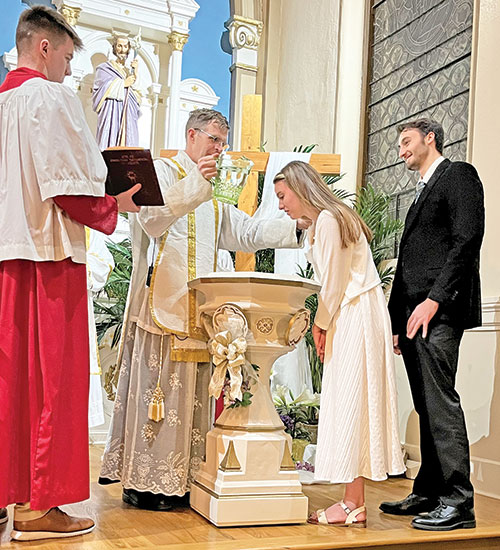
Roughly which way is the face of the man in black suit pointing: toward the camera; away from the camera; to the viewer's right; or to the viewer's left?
to the viewer's left

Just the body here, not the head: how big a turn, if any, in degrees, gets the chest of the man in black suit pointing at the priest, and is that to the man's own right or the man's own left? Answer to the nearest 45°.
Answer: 0° — they already face them

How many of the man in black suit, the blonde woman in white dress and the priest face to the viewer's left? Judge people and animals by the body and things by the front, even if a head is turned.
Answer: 2

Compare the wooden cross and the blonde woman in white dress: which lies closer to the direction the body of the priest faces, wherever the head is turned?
the blonde woman in white dress

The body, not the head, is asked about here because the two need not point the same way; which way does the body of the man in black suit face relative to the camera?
to the viewer's left

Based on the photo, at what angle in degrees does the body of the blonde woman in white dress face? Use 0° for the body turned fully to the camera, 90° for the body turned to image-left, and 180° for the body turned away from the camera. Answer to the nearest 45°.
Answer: approximately 90°

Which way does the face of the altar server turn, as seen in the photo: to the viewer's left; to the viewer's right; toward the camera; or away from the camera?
to the viewer's right

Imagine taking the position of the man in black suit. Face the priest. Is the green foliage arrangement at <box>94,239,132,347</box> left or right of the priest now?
right

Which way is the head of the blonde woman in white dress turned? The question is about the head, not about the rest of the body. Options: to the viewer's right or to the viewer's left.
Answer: to the viewer's left

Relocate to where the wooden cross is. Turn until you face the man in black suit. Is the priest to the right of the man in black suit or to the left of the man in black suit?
right

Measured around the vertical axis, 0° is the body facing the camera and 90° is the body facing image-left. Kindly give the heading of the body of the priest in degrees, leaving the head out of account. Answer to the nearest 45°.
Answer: approximately 315°

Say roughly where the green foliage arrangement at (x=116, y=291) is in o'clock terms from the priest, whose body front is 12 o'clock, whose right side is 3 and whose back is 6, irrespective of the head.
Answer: The green foliage arrangement is roughly at 7 o'clock from the priest.
